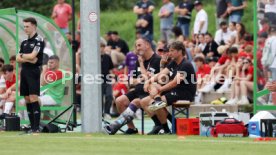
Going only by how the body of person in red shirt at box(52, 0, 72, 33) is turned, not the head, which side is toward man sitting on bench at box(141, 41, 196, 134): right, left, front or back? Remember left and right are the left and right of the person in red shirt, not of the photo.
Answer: front

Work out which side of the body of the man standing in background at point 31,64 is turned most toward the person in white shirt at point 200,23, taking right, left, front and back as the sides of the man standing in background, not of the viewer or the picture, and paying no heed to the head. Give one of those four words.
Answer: back

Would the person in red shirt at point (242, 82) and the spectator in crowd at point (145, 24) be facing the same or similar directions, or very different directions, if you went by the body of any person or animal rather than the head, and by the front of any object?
same or similar directions

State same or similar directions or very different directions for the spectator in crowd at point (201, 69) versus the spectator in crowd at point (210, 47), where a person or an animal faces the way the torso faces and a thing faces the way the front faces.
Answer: same or similar directions

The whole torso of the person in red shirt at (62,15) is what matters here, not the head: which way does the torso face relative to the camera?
toward the camera

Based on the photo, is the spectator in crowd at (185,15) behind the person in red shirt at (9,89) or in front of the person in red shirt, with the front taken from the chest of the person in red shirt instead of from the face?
behind

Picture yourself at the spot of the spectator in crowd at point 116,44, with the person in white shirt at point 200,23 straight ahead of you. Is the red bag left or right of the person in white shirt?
right

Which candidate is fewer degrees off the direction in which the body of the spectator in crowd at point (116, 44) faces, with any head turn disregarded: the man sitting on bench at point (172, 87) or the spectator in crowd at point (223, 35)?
the man sitting on bench

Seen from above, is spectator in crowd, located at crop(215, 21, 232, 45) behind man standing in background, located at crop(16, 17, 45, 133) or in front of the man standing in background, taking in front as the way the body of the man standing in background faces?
behind
